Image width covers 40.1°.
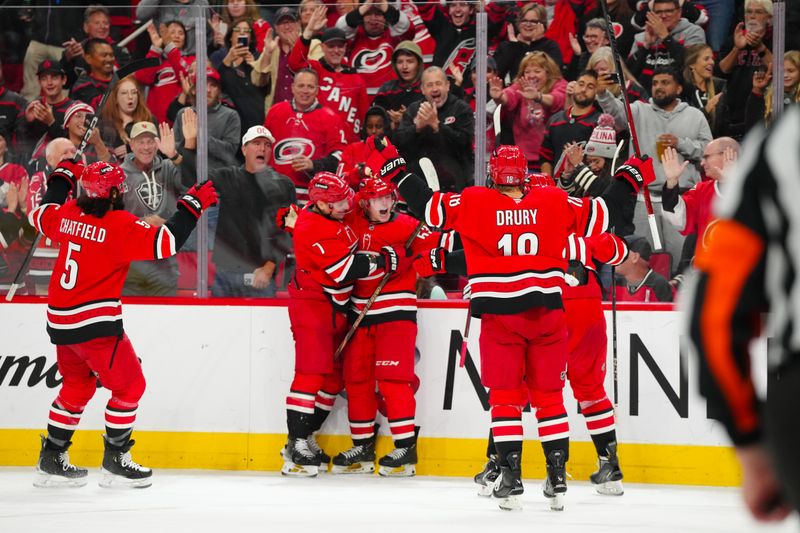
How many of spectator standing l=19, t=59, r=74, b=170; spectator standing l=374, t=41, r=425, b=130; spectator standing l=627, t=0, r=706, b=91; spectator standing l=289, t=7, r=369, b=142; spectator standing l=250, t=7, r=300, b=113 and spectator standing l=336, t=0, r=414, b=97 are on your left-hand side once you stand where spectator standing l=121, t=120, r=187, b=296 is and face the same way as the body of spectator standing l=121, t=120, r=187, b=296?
5

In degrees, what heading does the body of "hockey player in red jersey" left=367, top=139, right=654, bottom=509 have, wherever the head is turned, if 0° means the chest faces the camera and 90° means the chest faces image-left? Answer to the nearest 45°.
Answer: approximately 180°

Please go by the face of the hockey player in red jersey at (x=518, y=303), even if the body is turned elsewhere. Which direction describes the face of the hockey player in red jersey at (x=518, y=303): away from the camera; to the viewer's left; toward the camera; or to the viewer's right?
away from the camera

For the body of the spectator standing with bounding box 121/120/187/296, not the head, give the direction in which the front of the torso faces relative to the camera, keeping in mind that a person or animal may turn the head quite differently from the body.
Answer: toward the camera

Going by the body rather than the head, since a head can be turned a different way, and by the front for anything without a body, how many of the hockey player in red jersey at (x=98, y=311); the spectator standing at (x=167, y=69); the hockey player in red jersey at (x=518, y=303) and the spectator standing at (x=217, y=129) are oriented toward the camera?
2

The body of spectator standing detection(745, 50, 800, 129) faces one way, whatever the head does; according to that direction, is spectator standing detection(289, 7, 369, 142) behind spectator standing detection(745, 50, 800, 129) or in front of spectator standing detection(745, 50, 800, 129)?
in front

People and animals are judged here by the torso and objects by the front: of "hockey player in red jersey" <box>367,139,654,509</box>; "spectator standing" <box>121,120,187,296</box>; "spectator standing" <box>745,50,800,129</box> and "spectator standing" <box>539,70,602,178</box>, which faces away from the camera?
the hockey player in red jersey

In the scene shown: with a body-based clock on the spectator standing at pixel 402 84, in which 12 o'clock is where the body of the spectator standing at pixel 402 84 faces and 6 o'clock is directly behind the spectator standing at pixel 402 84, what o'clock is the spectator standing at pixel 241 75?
the spectator standing at pixel 241 75 is roughly at 3 o'clock from the spectator standing at pixel 402 84.

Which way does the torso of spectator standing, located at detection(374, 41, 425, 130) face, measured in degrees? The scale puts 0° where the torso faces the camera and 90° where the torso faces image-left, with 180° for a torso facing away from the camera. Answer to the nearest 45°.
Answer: approximately 0°

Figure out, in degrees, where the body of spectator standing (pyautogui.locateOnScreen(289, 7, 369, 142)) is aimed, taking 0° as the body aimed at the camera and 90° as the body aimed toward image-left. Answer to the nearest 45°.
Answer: approximately 0°

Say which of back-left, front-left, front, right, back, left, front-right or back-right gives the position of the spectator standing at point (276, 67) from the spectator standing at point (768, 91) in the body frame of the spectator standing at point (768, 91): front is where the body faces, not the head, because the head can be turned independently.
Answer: front-right

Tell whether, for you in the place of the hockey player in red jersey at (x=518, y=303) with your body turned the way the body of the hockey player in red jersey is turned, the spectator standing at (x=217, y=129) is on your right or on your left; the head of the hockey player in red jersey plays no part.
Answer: on your left
